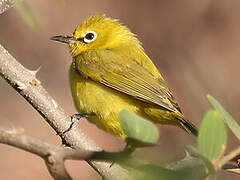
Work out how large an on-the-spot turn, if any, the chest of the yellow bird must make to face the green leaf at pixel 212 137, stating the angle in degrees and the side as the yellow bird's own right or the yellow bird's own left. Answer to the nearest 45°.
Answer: approximately 180°

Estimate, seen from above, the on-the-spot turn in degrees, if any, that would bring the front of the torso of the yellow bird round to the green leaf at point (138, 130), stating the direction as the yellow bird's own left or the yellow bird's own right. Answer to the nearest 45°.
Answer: approximately 90° to the yellow bird's own left

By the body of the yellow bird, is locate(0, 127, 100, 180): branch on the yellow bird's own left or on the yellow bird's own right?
on the yellow bird's own left

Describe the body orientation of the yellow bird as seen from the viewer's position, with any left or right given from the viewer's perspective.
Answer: facing to the left of the viewer
